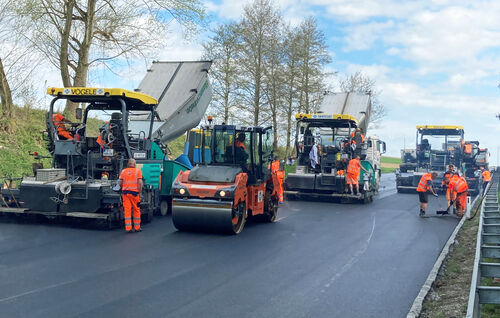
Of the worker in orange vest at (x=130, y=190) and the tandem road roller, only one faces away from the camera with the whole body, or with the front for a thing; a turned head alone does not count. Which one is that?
the worker in orange vest

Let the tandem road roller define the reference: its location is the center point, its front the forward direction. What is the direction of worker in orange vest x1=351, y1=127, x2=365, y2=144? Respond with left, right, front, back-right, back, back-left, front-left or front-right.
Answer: back

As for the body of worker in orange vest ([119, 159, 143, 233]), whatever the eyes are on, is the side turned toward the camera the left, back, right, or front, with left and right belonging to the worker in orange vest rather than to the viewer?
back

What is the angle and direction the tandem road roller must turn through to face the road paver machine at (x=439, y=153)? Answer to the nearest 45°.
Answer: approximately 180°

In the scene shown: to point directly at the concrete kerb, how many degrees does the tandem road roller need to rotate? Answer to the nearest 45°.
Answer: approximately 90° to its left

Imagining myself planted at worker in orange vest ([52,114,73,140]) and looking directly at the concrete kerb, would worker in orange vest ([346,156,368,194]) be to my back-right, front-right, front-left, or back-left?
front-left

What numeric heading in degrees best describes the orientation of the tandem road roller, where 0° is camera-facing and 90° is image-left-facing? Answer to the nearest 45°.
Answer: approximately 45°

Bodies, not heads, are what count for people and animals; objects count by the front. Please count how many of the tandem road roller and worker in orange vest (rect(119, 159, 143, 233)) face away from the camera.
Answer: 1

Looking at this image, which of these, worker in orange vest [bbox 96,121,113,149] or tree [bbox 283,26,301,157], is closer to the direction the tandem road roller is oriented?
the worker in orange vest

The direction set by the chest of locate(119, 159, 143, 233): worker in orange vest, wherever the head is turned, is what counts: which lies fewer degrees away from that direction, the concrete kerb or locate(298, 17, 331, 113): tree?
the tree

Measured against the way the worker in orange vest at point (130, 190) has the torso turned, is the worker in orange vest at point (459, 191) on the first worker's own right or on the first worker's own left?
on the first worker's own right

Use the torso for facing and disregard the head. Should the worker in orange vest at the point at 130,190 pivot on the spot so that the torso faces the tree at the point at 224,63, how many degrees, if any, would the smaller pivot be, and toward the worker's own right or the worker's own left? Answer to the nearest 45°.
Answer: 0° — they already face it

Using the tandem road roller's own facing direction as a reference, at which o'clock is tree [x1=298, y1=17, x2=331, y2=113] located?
The tree is roughly at 5 o'clock from the tandem road roller.
